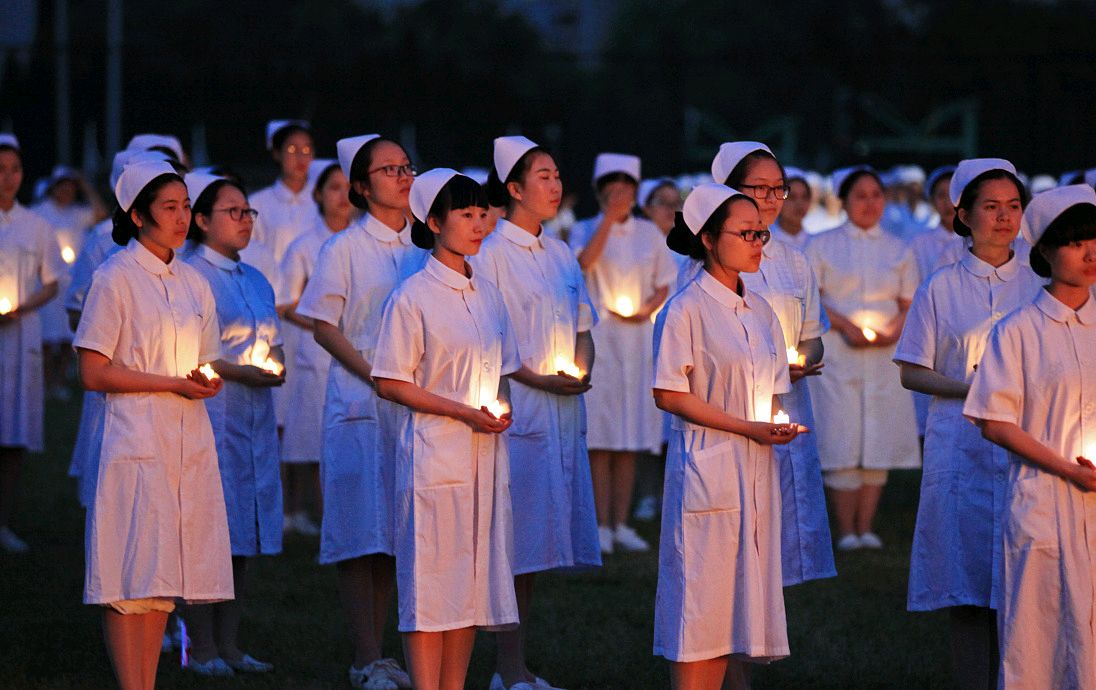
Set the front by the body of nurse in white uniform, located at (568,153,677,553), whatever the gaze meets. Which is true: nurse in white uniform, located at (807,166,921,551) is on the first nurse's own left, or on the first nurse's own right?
on the first nurse's own left

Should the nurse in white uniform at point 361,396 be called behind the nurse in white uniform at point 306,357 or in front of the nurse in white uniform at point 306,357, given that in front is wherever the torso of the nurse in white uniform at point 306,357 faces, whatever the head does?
in front

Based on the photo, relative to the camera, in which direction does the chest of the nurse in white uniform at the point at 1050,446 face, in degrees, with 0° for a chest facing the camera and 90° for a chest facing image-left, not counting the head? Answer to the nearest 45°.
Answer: approximately 315°

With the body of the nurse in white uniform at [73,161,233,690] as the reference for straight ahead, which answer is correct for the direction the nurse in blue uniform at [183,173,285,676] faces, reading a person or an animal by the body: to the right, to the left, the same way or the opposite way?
the same way

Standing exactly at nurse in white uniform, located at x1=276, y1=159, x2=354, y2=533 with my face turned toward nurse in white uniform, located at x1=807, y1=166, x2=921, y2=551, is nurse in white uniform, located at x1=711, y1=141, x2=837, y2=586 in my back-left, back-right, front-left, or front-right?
front-right

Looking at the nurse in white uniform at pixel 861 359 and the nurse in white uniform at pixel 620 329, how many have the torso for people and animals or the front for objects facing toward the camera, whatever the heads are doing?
2

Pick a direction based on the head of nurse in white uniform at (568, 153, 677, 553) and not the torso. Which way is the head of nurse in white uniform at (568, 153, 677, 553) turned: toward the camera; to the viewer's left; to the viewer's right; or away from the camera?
toward the camera

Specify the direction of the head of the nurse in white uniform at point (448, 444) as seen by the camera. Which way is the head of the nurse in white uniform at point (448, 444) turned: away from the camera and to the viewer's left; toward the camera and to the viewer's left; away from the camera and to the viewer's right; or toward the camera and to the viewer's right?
toward the camera and to the viewer's right

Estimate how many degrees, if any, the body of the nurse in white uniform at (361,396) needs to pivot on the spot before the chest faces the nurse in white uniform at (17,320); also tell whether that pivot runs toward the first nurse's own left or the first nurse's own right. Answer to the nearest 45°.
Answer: approximately 180°

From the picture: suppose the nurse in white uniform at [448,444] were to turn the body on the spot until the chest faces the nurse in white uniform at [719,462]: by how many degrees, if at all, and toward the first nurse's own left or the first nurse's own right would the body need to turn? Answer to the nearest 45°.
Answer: approximately 45° to the first nurse's own left

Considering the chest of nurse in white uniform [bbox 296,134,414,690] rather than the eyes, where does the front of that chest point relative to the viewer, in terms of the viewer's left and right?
facing the viewer and to the right of the viewer

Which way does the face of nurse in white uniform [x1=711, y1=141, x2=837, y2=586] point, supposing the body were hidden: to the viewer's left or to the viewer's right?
to the viewer's right

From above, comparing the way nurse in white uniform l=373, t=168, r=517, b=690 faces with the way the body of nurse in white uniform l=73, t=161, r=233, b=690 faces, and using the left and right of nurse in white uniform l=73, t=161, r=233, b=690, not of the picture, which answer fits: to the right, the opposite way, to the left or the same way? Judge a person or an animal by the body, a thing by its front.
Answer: the same way

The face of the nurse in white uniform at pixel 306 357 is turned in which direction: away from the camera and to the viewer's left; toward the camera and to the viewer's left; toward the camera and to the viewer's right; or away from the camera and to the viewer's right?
toward the camera and to the viewer's right
